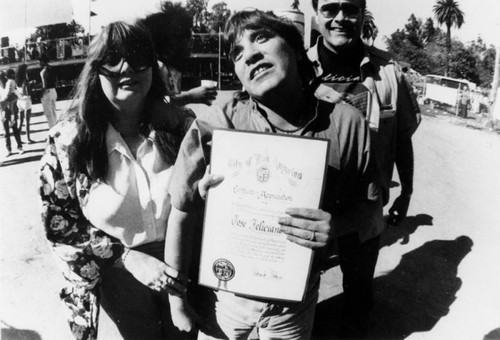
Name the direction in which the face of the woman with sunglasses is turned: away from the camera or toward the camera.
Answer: toward the camera

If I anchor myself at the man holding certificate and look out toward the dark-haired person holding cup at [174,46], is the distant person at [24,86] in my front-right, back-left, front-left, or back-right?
front-left

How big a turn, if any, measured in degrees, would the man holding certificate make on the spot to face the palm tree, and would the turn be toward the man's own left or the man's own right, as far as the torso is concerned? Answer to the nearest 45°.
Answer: approximately 135° to the man's own left

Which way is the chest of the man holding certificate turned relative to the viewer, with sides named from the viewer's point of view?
facing the viewer

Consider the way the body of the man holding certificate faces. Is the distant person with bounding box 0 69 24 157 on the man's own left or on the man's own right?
on the man's own right
